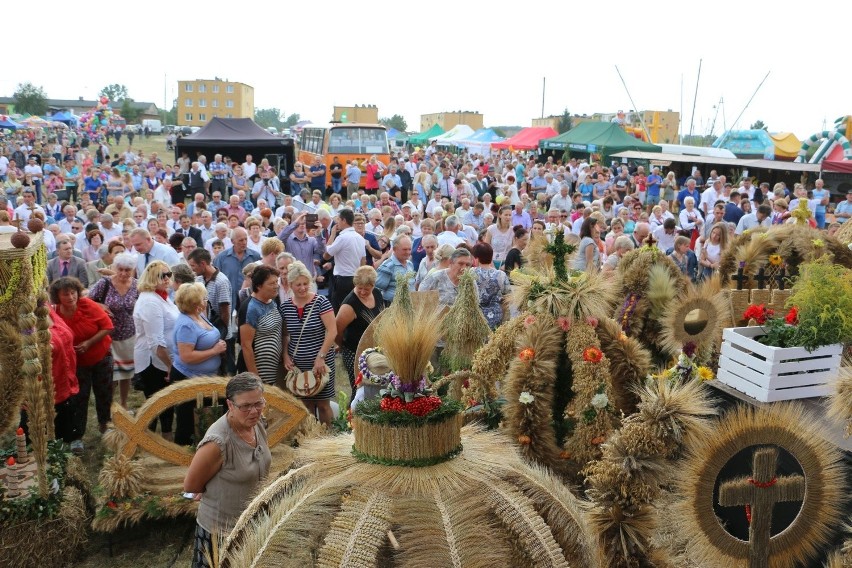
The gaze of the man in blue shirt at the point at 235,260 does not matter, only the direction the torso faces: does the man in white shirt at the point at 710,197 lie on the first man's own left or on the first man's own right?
on the first man's own left

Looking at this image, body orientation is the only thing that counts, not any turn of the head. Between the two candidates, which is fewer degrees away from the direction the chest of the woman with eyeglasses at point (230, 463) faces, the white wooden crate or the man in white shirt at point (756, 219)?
the white wooden crate

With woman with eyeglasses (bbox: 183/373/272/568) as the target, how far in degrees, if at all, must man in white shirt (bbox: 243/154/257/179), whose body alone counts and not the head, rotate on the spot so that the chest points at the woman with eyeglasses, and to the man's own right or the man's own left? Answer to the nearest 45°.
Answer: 0° — they already face them

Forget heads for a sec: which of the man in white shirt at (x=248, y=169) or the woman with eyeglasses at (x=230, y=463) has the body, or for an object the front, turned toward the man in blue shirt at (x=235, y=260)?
the man in white shirt

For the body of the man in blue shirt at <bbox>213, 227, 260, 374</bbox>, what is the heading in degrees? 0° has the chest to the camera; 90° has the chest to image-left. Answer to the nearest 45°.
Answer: approximately 315°

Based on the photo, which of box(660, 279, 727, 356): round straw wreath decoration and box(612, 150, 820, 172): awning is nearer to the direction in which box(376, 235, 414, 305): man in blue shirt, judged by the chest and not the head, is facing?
the round straw wreath decoration

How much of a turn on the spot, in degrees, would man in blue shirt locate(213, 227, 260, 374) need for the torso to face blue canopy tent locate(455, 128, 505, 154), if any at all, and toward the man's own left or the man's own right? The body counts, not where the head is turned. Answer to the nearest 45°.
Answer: approximately 135° to the man's own left

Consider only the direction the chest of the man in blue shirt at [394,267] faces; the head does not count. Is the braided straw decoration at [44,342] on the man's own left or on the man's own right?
on the man's own right

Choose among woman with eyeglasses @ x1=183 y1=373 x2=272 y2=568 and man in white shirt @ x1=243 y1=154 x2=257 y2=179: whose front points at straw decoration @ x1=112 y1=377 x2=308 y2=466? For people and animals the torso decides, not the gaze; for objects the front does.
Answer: the man in white shirt

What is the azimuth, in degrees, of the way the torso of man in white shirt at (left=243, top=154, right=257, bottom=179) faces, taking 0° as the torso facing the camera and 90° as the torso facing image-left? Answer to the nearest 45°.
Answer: approximately 0°
